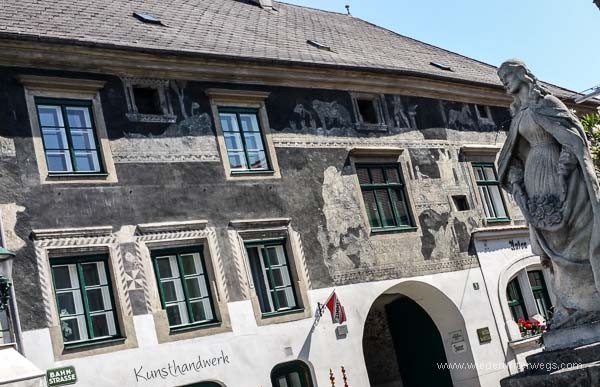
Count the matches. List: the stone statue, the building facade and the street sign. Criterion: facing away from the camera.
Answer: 0

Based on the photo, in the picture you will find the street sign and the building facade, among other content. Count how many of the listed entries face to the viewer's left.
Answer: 0

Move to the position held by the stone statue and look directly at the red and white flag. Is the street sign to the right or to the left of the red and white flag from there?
left

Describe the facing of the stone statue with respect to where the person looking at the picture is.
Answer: facing the viewer and to the left of the viewer

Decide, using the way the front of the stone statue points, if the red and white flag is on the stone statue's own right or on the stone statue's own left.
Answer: on the stone statue's own right

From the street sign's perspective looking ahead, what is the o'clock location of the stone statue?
The stone statue is roughly at 11 o'clock from the street sign.

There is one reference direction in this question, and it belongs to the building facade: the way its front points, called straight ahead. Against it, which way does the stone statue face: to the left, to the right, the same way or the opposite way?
to the right

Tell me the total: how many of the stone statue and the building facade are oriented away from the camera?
0

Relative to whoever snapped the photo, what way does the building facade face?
facing the viewer and to the right of the viewer

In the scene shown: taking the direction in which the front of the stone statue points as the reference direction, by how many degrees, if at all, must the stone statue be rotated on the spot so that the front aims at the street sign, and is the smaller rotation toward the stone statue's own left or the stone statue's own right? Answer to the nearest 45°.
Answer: approximately 90° to the stone statue's own right

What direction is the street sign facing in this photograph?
toward the camera

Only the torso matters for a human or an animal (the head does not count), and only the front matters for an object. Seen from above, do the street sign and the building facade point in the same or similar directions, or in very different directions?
same or similar directions

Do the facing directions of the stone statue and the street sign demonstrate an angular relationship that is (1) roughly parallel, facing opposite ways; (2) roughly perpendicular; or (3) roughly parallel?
roughly perpendicular

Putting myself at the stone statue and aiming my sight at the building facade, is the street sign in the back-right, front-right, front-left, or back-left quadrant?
front-left

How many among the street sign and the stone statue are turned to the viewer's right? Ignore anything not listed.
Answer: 0

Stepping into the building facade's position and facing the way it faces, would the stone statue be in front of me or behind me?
in front
